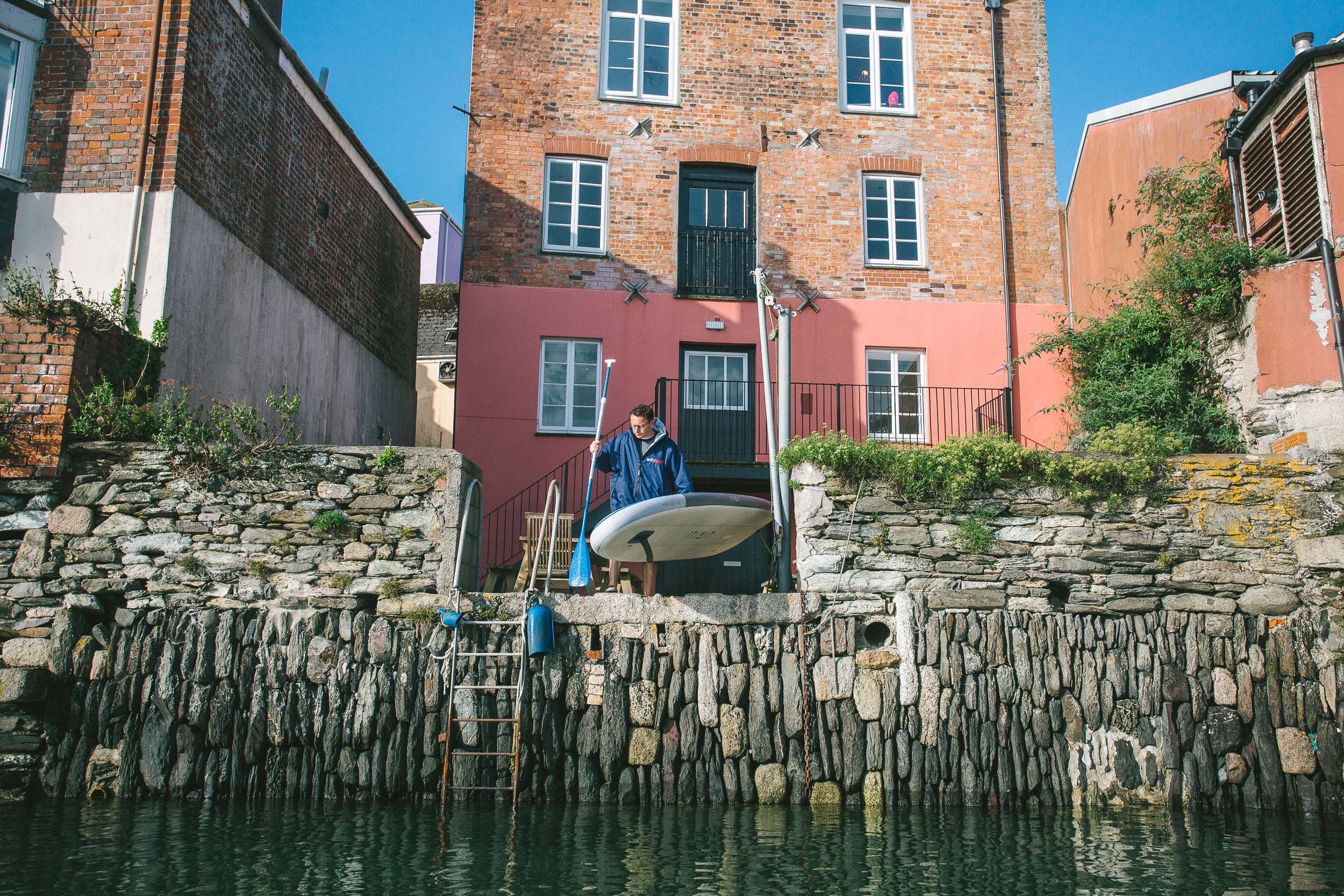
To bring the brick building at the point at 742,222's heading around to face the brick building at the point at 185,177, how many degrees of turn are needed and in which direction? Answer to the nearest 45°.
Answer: approximately 45° to its right

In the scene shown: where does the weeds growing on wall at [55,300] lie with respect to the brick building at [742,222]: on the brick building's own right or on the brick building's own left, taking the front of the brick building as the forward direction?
on the brick building's own right

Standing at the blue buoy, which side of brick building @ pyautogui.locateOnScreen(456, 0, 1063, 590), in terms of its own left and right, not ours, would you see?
front

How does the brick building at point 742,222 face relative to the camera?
toward the camera

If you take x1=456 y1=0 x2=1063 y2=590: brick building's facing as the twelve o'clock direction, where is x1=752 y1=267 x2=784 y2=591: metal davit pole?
The metal davit pole is roughly at 12 o'clock from the brick building.

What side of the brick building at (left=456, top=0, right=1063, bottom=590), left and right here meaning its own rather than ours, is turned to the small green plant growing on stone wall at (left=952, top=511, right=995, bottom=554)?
front

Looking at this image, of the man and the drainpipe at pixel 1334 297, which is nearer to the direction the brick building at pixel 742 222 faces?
the man

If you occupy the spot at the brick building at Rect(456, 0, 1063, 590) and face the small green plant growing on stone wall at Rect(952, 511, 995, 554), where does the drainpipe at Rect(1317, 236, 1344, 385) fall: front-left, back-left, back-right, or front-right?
front-left

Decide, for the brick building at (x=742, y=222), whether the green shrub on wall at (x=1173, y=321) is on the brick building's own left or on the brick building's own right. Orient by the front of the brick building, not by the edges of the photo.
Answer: on the brick building's own left

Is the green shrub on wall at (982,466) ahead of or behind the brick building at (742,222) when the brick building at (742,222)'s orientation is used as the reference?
ahead

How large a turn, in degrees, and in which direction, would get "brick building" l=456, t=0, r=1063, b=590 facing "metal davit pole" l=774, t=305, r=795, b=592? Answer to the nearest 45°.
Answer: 0° — it already faces it
